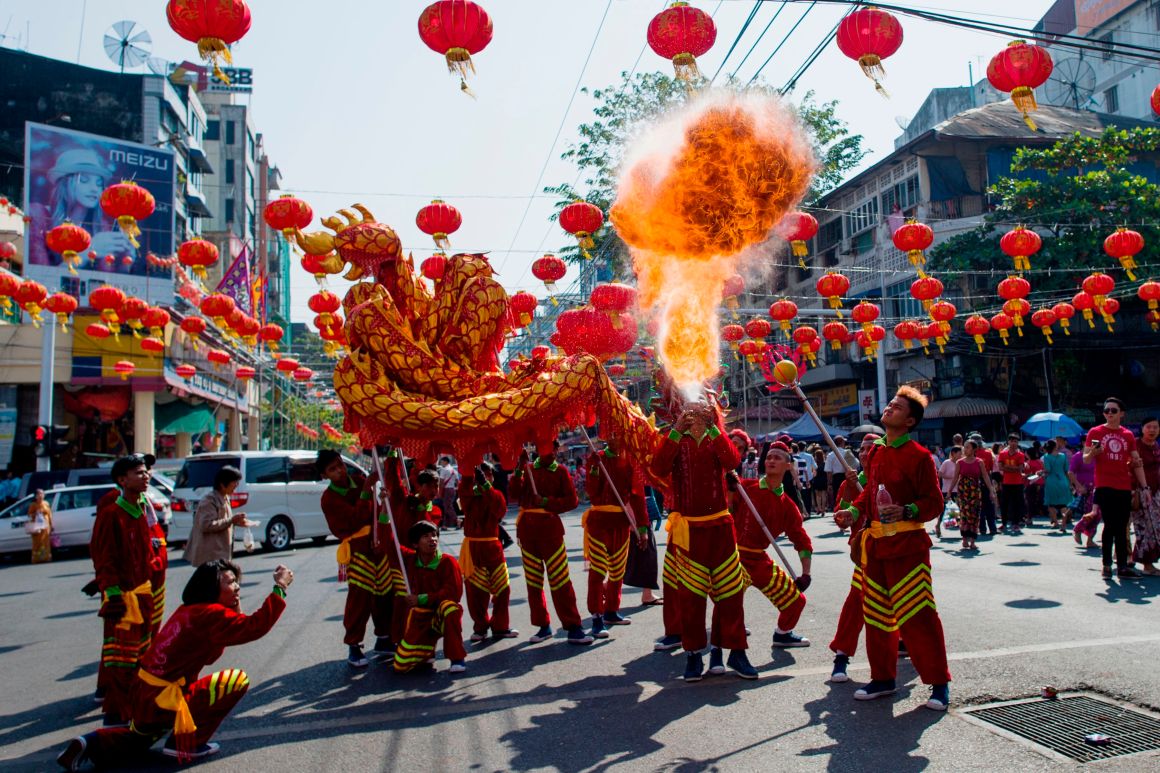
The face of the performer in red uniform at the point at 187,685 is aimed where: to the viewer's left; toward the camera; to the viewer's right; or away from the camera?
to the viewer's right

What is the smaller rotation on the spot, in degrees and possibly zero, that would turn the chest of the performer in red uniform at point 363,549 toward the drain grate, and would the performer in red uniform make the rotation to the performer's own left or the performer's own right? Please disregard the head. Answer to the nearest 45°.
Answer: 0° — they already face it

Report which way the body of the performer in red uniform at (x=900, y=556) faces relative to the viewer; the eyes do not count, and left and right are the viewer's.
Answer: facing the viewer and to the left of the viewer

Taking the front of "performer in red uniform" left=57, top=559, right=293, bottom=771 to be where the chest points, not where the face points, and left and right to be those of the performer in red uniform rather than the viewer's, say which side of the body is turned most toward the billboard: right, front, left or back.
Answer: left

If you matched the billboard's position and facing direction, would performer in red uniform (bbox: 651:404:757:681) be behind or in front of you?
in front

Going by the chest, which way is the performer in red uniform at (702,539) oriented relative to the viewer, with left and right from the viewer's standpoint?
facing the viewer

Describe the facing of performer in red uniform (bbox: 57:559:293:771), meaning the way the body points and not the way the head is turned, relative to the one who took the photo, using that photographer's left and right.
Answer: facing to the right of the viewer

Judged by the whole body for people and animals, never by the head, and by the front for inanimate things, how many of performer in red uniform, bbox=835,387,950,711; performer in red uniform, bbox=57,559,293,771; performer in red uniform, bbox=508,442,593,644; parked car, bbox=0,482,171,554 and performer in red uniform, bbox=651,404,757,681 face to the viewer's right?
1

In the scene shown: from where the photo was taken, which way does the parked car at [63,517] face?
to the viewer's left

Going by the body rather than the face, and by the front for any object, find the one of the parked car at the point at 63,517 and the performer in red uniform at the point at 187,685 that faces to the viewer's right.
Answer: the performer in red uniform

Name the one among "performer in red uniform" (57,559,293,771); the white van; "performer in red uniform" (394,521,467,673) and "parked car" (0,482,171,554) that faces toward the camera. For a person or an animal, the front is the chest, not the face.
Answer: "performer in red uniform" (394,521,467,673)

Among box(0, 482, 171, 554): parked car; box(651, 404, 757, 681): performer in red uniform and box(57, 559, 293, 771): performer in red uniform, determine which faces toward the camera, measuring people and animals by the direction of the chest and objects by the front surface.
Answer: box(651, 404, 757, 681): performer in red uniform

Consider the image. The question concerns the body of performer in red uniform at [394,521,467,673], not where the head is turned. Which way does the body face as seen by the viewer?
toward the camera
